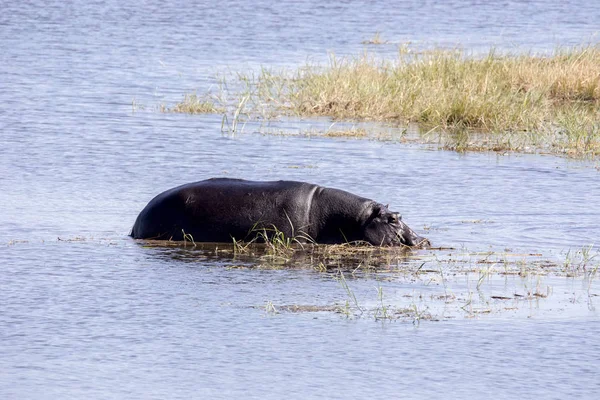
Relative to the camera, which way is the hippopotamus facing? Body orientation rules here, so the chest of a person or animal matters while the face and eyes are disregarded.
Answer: to the viewer's right

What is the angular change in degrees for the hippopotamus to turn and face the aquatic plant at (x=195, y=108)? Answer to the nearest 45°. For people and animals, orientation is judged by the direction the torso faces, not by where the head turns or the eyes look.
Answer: approximately 90° to its left
